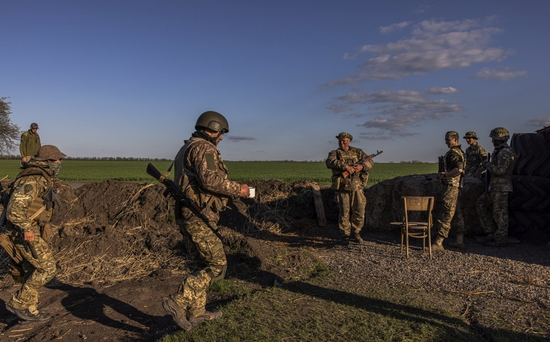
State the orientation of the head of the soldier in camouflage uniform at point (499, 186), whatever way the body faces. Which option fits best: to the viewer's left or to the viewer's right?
to the viewer's left

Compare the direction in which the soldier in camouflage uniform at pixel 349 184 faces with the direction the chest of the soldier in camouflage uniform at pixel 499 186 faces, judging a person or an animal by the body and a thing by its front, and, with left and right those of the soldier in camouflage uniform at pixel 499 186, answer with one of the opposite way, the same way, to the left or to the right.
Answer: to the left

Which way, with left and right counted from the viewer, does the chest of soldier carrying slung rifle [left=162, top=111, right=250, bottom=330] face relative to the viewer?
facing to the right of the viewer

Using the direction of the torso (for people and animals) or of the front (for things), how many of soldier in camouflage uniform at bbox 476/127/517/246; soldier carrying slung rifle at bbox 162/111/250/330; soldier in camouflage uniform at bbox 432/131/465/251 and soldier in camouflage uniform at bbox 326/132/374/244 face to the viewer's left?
2

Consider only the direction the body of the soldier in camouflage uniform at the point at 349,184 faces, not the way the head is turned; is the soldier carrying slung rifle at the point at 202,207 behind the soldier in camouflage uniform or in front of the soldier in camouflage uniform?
in front

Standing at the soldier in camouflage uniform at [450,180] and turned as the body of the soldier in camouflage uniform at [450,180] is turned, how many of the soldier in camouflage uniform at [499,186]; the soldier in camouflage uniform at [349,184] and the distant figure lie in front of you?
2

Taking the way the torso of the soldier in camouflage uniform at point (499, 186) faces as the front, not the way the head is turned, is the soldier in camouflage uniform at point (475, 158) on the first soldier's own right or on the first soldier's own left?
on the first soldier's own right

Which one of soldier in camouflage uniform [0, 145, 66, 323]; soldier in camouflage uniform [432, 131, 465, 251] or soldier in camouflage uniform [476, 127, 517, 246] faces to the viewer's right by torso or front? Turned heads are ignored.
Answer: soldier in camouflage uniform [0, 145, 66, 323]

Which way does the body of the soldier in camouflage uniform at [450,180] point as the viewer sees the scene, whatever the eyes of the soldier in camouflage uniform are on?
to the viewer's left

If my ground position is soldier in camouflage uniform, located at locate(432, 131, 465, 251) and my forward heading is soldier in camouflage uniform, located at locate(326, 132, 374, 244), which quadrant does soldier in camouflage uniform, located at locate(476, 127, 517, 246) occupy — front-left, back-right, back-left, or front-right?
back-right

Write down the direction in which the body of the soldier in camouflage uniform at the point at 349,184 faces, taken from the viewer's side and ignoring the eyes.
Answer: toward the camera

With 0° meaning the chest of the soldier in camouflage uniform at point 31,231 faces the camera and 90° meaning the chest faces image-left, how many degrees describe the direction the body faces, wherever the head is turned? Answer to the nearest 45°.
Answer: approximately 270°

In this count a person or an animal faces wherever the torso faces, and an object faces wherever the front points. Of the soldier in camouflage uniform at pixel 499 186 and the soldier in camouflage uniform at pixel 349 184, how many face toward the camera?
1

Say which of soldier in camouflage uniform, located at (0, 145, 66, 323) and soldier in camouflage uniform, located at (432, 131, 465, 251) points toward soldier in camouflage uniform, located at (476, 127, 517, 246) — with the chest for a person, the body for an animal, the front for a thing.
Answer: soldier in camouflage uniform, located at (0, 145, 66, 323)

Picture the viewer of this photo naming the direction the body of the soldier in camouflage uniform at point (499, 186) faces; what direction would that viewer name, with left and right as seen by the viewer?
facing to the left of the viewer

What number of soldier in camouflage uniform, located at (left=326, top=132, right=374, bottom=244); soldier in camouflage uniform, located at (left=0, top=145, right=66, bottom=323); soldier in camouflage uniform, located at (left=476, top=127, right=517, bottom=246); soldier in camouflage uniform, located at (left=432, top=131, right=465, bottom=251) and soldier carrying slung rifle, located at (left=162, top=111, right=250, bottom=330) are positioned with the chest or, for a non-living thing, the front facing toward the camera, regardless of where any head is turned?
1

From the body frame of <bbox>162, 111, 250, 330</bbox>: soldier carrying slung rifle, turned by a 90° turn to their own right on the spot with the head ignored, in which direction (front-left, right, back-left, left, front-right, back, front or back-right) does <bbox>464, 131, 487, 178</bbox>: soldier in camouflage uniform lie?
back-left
